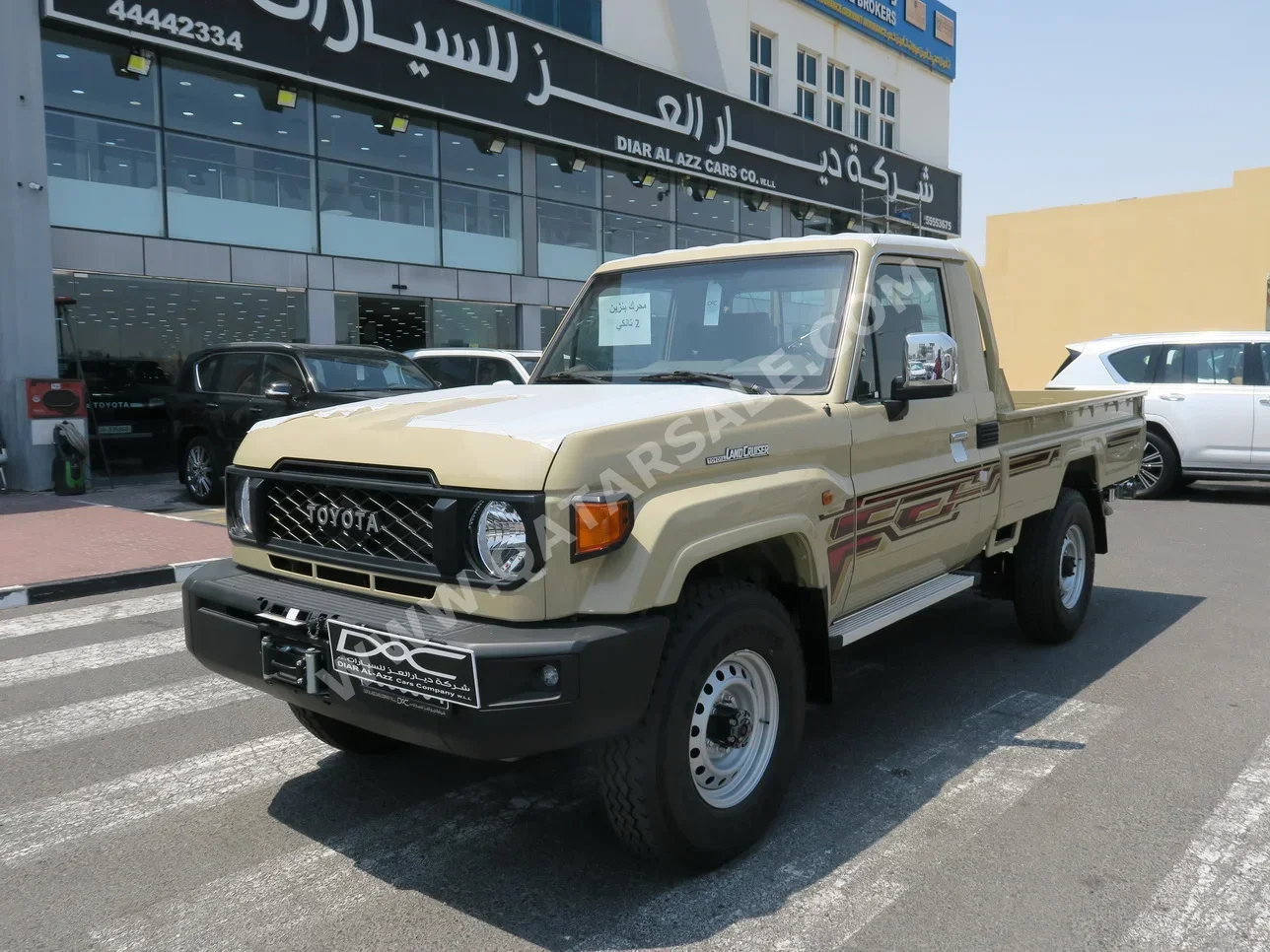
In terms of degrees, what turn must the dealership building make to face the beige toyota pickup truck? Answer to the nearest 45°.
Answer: approximately 45° to its right

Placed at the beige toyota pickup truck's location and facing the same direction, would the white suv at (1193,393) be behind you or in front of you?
behind

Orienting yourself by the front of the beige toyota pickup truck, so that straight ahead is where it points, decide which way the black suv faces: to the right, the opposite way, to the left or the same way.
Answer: to the left

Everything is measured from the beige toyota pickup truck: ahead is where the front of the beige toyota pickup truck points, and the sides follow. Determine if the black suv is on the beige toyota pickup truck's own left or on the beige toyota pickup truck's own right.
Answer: on the beige toyota pickup truck's own right

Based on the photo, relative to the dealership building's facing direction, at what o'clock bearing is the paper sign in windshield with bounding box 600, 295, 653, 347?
The paper sign in windshield is roughly at 1 o'clock from the dealership building.

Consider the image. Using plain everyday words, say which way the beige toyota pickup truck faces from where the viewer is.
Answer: facing the viewer and to the left of the viewer

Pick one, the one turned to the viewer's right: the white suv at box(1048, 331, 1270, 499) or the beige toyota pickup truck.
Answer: the white suv

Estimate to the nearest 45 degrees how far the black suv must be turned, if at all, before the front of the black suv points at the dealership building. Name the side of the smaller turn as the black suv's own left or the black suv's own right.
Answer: approximately 135° to the black suv's own left

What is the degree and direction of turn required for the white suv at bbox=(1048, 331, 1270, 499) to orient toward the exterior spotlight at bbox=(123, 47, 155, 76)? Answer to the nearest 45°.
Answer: approximately 180°

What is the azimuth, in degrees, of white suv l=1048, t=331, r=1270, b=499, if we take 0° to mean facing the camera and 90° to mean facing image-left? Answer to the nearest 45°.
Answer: approximately 270°

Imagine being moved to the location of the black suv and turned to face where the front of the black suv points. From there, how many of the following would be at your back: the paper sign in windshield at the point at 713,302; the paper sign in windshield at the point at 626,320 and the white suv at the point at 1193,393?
0

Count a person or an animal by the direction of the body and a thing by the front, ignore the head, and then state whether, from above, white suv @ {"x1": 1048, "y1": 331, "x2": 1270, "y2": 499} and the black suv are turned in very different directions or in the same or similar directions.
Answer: same or similar directions

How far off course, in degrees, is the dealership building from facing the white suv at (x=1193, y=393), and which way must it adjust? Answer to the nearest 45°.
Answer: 0° — it already faces it

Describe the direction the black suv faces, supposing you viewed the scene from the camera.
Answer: facing the viewer and to the right of the viewer

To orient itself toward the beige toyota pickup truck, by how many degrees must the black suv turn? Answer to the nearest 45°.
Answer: approximately 45° to its right

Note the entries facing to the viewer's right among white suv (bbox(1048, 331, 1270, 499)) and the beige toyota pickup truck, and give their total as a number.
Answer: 1

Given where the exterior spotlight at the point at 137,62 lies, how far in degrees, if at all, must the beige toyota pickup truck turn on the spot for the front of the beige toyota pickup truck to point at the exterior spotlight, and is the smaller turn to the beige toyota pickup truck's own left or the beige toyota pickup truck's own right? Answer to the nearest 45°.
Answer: approximately 90° to the beige toyota pickup truck's own right
